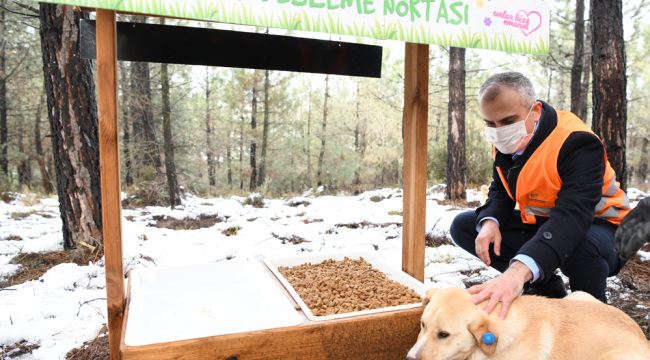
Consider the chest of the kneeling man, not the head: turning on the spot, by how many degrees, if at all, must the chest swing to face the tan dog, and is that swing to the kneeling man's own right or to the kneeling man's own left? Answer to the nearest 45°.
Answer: approximately 45° to the kneeling man's own left

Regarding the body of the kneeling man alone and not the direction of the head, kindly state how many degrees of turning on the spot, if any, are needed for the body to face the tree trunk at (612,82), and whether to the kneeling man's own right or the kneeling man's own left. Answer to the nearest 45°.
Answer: approximately 135° to the kneeling man's own right

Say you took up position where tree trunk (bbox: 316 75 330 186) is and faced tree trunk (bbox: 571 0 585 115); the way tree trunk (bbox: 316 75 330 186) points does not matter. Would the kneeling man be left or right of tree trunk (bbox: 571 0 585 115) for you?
right

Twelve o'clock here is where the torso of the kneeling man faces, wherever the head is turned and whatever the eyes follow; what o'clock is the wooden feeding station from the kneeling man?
The wooden feeding station is roughly at 12 o'clock from the kneeling man.

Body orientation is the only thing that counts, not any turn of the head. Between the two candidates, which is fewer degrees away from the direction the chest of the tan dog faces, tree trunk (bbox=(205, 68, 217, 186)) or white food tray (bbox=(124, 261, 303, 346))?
the white food tray

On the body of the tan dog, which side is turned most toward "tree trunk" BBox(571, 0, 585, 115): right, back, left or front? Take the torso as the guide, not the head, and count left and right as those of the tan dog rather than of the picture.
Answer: right

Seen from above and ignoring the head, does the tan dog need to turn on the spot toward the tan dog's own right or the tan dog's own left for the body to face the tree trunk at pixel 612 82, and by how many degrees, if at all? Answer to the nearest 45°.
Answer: approximately 90° to the tan dog's own right

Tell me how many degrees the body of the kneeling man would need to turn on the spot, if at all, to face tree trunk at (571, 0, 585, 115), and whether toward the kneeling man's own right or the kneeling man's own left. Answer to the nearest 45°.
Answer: approximately 135° to the kneeling man's own right

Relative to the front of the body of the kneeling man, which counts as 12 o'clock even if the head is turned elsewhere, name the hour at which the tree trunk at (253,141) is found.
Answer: The tree trunk is roughly at 3 o'clock from the kneeling man.

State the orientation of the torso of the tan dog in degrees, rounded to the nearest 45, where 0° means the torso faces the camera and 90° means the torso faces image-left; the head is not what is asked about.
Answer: approximately 90°

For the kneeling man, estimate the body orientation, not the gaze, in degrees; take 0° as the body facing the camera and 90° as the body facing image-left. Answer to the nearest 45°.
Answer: approximately 45°
